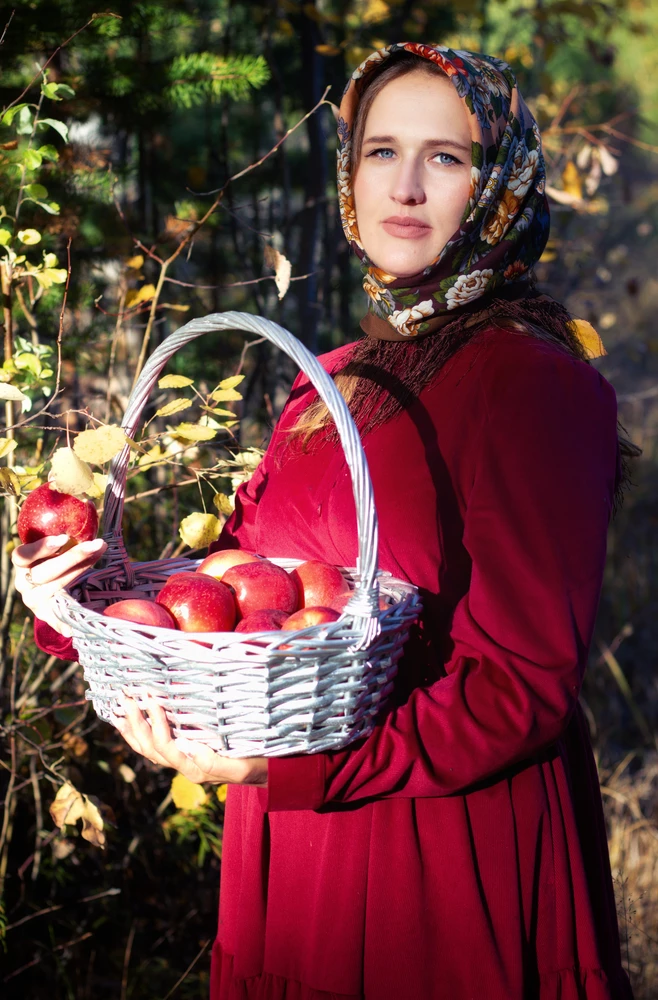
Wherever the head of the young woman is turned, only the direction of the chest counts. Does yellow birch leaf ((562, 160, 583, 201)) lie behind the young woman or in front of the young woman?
behind

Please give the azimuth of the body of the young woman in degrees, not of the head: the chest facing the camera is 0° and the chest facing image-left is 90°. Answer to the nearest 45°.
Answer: approximately 45°

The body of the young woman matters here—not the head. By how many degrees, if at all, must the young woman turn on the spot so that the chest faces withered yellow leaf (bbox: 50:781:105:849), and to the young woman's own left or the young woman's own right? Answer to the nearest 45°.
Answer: approximately 90° to the young woman's own right
